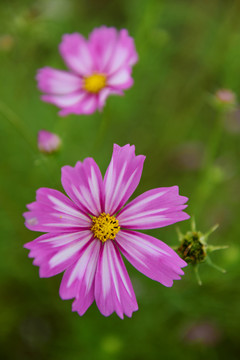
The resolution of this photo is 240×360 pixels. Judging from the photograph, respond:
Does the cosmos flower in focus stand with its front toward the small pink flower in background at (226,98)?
no

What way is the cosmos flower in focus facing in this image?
toward the camera

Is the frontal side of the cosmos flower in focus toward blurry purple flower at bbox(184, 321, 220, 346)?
no
